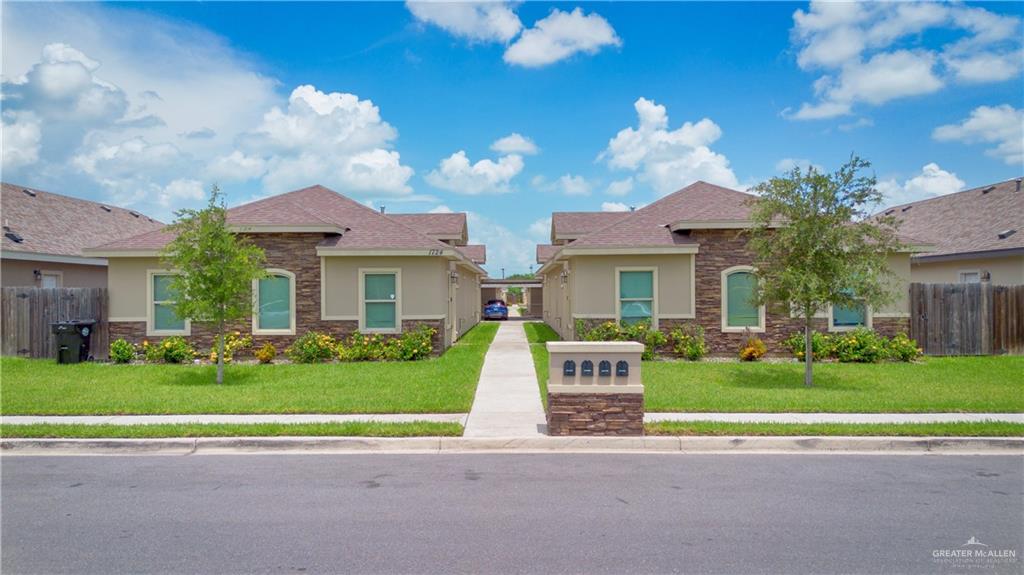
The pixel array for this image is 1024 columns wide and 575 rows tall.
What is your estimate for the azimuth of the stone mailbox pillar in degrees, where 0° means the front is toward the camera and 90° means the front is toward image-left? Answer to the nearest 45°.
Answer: approximately 0°

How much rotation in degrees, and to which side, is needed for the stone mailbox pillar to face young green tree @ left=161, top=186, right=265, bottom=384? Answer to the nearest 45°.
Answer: approximately 135° to its right

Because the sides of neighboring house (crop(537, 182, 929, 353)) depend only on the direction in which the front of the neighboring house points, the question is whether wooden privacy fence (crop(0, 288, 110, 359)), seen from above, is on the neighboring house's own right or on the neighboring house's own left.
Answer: on the neighboring house's own right

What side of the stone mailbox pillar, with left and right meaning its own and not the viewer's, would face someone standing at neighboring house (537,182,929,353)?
back

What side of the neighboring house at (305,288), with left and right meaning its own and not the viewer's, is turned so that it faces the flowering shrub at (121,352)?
right

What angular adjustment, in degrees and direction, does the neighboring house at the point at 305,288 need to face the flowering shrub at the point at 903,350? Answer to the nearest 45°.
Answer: approximately 90° to its left

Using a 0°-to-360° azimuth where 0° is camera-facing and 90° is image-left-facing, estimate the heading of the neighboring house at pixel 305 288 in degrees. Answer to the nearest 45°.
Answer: approximately 0°
